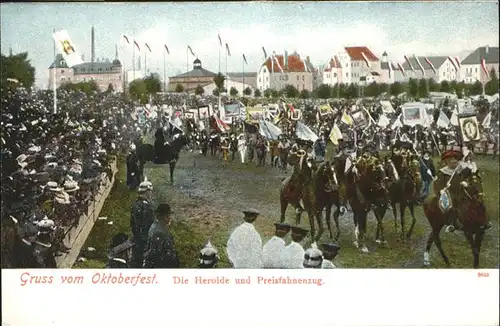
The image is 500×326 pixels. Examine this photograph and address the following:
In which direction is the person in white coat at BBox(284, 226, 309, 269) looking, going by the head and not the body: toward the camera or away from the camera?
away from the camera

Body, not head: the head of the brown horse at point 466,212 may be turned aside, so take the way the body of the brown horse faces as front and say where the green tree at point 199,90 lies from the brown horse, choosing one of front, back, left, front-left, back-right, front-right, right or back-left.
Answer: back-right

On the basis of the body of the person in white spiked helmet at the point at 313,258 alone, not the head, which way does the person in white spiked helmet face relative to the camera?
away from the camera

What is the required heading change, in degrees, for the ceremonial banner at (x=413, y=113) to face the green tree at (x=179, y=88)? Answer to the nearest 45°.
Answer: approximately 90° to its right

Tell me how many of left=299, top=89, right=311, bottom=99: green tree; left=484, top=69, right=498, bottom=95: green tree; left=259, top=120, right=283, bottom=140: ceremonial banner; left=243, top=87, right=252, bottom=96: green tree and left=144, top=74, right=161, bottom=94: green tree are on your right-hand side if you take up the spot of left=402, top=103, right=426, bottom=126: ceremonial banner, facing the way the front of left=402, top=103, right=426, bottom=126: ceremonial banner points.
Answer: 4

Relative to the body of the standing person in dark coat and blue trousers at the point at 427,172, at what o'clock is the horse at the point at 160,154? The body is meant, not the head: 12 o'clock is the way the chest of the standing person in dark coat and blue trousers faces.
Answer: The horse is roughly at 4 o'clock from the standing person in dark coat and blue trousers.

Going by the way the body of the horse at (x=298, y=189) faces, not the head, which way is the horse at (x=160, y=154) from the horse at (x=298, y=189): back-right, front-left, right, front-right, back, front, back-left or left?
back-right
